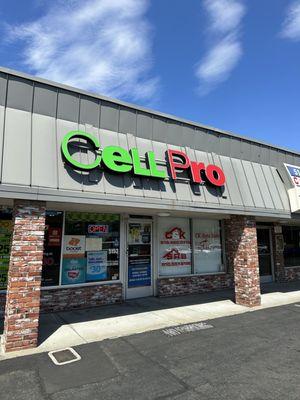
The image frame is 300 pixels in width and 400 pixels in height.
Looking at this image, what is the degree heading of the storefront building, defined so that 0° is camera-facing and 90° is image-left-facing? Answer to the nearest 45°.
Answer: approximately 315°
